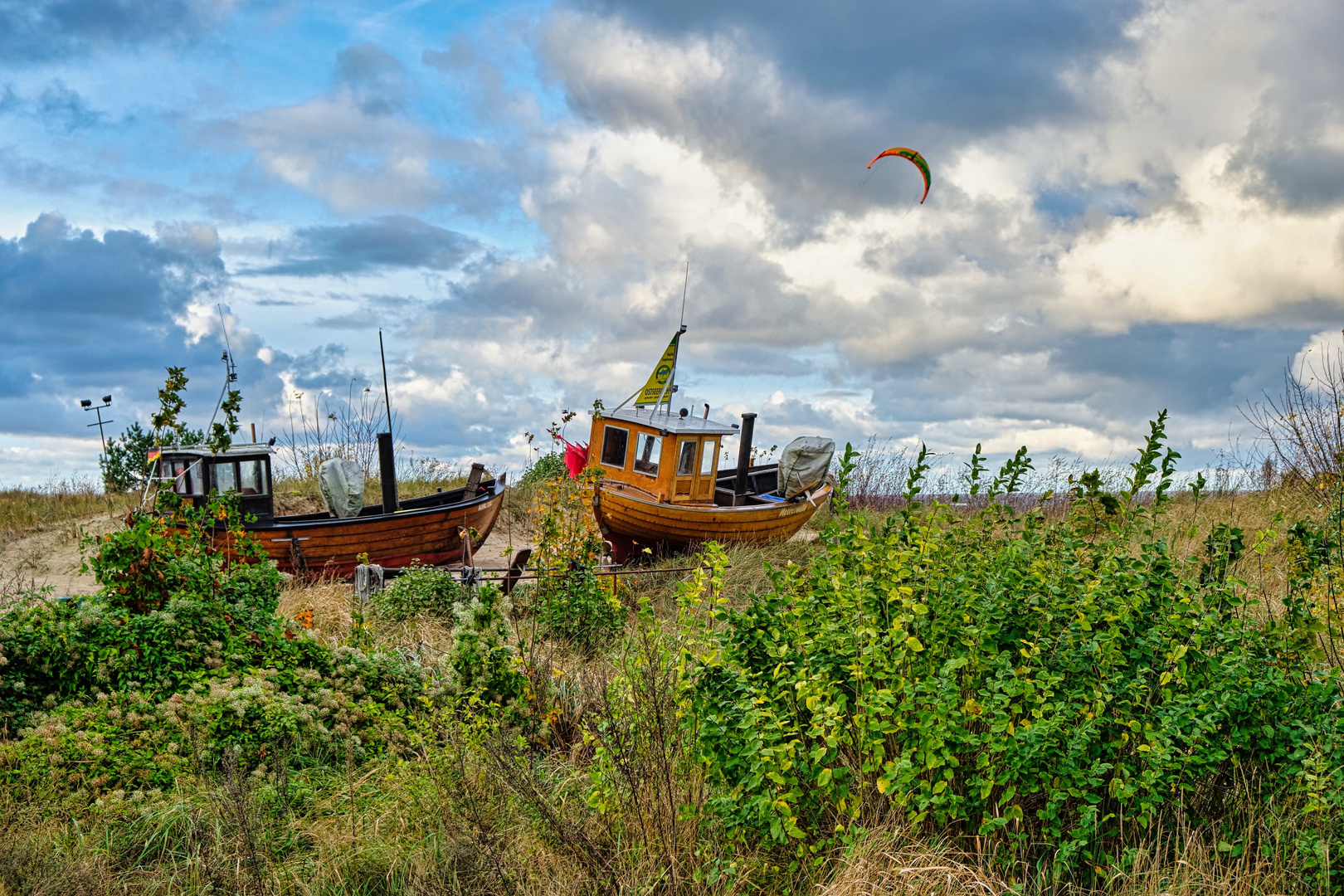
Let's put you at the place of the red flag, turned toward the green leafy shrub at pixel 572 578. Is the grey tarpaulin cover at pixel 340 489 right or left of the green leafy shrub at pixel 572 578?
right

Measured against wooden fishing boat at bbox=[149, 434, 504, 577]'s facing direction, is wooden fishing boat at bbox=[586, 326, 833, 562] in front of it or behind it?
in front

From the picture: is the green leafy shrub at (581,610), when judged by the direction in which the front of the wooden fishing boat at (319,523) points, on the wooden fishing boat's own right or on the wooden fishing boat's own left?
on the wooden fishing boat's own right

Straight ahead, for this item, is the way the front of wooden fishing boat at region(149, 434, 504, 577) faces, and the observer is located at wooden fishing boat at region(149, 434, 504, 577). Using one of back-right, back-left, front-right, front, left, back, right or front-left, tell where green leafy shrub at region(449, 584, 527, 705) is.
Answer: right

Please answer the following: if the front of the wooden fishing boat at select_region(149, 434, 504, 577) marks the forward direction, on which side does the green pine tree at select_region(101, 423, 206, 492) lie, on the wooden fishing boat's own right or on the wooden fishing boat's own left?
on the wooden fishing boat's own left

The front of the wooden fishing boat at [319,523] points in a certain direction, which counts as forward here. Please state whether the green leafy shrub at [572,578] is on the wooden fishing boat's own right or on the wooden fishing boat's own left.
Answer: on the wooden fishing boat's own right

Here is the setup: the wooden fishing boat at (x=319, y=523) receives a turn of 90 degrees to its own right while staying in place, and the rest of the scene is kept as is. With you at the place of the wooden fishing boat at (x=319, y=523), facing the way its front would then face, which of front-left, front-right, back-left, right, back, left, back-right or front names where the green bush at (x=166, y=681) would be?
front

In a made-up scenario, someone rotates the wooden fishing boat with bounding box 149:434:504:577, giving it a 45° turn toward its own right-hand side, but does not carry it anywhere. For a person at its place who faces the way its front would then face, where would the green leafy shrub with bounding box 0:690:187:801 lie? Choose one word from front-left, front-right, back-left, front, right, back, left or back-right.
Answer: front-right

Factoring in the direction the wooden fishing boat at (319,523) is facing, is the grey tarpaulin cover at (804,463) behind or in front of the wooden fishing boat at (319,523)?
in front

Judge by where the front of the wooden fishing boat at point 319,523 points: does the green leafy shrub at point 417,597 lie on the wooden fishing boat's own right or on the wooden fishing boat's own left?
on the wooden fishing boat's own right

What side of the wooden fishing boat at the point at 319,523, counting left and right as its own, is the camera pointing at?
right

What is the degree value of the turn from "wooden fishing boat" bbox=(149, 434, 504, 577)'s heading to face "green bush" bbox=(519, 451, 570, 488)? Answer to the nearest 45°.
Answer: approximately 45° to its left
